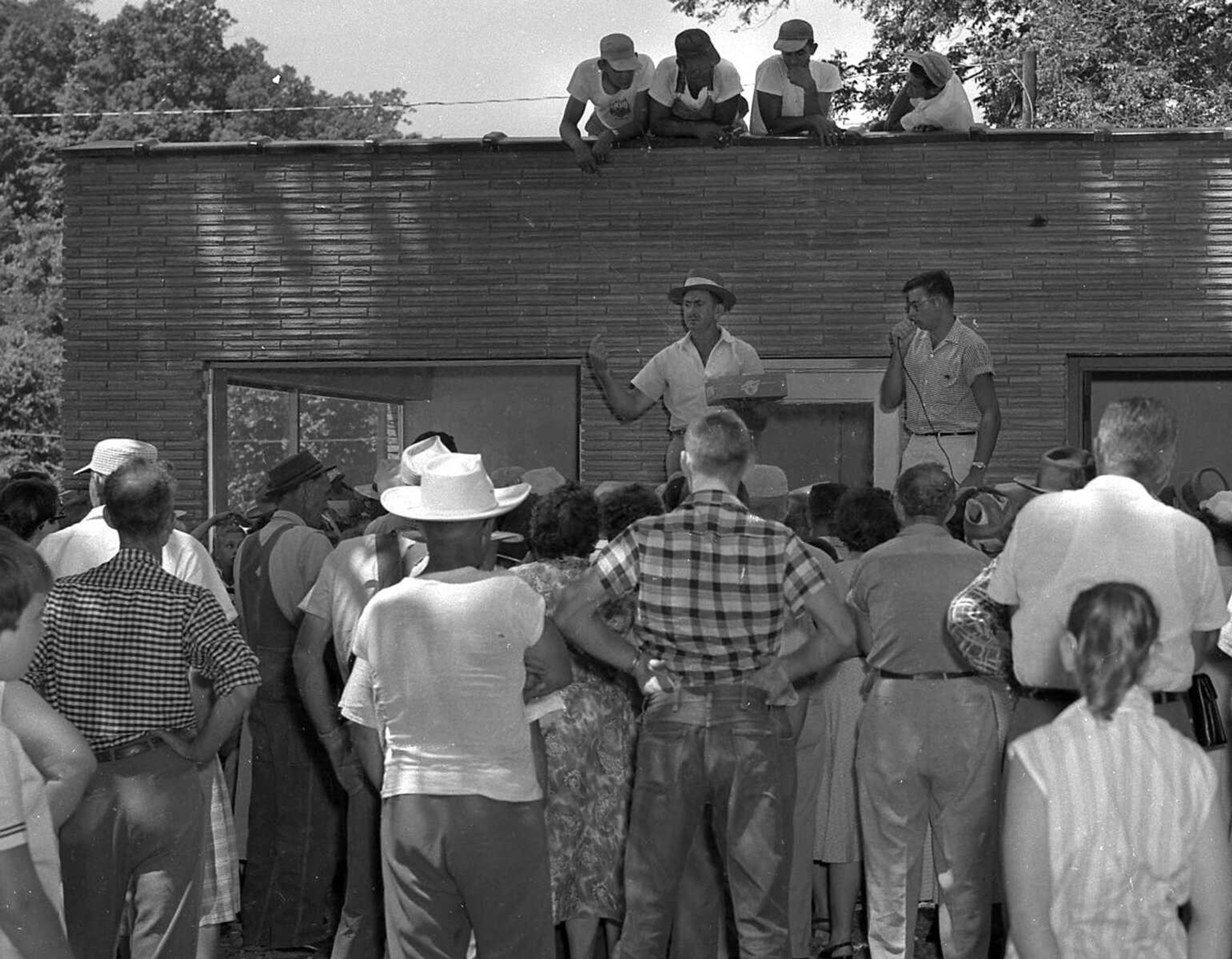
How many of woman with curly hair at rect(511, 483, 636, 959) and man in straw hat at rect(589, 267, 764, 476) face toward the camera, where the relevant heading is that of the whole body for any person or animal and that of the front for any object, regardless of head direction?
1

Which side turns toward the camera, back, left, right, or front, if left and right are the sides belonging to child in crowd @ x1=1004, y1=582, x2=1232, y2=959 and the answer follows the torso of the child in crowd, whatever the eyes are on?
back

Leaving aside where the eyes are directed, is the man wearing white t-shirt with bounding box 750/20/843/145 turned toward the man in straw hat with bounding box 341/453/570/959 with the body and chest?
yes

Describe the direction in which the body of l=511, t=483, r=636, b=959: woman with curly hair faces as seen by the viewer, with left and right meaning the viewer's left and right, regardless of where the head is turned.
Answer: facing away from the viewer

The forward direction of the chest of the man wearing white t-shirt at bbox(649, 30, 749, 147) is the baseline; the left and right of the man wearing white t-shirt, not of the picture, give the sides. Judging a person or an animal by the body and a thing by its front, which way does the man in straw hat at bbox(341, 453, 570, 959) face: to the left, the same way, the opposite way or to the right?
the opposite way

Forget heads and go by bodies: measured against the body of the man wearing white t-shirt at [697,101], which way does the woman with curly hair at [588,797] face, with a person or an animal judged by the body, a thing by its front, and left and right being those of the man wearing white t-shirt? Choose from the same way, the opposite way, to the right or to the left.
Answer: the opposite way

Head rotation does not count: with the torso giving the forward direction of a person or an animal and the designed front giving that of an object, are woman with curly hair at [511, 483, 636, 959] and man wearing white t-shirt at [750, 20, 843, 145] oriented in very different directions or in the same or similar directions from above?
very different directions

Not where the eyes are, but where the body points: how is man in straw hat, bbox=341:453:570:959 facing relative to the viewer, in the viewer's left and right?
facing away from the viewer

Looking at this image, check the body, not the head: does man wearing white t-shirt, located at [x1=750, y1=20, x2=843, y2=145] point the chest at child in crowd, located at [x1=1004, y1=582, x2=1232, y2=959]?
yes
